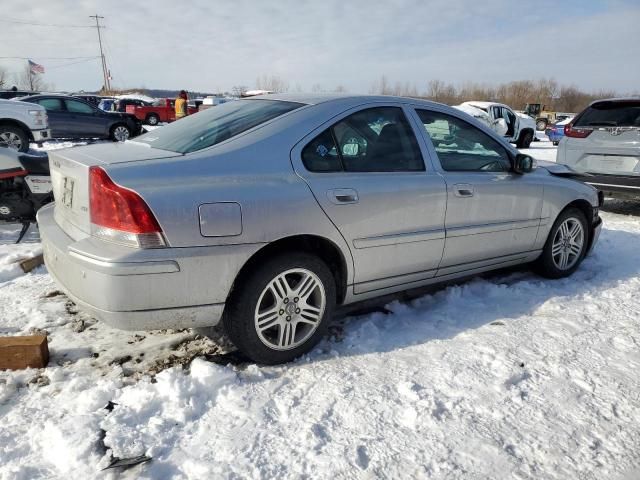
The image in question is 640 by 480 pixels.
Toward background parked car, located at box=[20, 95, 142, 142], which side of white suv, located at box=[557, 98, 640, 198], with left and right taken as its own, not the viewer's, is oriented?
left

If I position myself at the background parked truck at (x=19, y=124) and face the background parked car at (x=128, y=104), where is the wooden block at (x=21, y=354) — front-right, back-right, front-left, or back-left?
back-right

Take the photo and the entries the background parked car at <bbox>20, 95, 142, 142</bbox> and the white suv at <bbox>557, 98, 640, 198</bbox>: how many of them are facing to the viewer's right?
1

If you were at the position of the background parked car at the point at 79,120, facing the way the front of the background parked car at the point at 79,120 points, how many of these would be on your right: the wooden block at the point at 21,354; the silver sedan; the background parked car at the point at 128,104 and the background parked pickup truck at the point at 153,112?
2

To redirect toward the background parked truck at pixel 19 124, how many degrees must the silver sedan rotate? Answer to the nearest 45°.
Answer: approximately 90° to its left

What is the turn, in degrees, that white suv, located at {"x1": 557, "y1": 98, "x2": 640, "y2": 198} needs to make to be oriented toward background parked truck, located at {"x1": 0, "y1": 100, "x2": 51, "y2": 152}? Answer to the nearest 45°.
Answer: approximately 90° to its left

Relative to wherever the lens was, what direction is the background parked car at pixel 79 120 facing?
facing to the right of the viewer

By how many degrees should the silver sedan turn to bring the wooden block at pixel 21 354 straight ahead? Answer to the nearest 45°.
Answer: approximately 135° to its left

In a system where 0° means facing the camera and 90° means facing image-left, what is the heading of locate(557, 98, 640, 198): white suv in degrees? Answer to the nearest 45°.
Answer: approximately 180°
